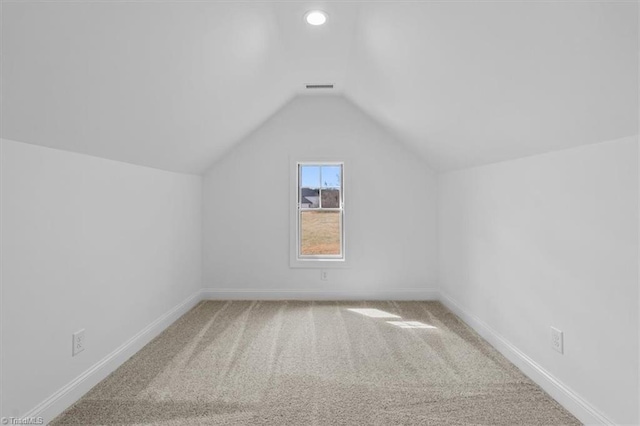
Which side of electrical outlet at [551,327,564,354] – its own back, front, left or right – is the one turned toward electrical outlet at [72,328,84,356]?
front

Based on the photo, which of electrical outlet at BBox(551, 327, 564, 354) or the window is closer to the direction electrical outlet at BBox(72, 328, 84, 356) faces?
the electrical outlet

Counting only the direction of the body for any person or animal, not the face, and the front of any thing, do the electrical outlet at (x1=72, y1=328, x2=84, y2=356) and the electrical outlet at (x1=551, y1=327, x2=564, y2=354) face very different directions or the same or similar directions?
very different directions

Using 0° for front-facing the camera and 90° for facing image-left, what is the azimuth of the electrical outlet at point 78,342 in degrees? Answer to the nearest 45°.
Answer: approximately 315°

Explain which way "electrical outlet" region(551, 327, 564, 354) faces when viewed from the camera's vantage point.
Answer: facing the viewer and to the left of the viewer

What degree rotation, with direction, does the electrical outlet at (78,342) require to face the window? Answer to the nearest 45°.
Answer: approximately 90° to its left

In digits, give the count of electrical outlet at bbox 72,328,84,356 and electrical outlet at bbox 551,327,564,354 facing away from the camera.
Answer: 0

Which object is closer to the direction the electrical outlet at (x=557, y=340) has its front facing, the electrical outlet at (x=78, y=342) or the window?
the electrical outlet

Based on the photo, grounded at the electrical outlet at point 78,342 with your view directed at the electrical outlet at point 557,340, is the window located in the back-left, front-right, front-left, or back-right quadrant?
front-left

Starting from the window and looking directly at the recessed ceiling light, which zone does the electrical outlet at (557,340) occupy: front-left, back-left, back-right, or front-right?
front-left
